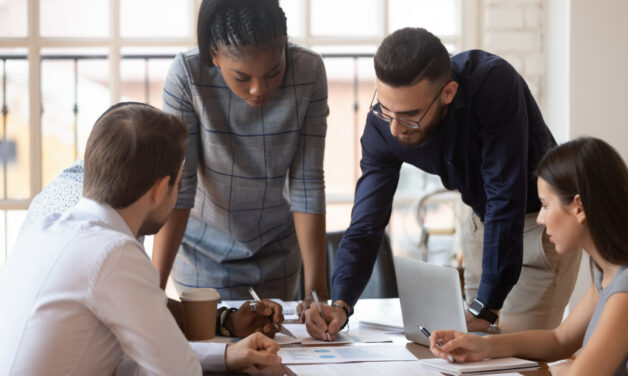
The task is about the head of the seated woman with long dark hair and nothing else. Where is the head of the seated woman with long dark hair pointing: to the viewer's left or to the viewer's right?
to the viewer's left

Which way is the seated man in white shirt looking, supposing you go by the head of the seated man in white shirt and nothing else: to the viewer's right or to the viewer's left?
to the viewer's right

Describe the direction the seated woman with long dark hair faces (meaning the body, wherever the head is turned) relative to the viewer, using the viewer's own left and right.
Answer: facing to the left of the viewer

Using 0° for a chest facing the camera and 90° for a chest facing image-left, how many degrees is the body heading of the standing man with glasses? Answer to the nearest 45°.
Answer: approximately 45°

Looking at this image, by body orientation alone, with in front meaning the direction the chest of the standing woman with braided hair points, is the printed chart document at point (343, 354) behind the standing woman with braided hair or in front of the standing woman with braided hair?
in front

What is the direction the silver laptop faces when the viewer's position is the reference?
facing away from the viewer and to the right of the viewer

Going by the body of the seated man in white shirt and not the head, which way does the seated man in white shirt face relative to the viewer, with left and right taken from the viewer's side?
facing away from the viewer and to the right of the viewer
